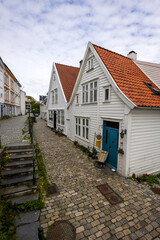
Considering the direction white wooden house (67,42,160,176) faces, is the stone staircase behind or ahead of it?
ahead

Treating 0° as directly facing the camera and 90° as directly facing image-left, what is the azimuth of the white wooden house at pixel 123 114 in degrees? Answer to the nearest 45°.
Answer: approximately 45°

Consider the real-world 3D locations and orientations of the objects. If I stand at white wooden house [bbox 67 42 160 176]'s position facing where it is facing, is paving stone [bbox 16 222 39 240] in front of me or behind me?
in front

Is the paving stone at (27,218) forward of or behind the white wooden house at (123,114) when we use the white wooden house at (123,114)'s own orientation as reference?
forward
